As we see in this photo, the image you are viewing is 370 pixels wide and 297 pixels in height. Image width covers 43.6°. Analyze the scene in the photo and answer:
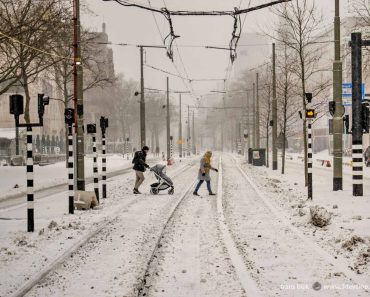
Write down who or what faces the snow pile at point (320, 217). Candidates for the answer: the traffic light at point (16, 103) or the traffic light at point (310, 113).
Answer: the traffic light at point (310, 113)

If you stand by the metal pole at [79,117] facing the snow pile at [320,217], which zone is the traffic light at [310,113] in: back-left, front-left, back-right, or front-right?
front-left

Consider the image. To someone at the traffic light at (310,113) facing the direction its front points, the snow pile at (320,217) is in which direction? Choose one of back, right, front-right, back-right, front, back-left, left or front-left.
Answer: front

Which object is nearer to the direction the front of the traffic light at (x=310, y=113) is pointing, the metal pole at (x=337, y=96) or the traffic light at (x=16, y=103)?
the traffic light

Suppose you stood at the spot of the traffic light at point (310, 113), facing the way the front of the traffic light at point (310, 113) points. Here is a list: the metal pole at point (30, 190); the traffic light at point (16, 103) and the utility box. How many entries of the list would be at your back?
1

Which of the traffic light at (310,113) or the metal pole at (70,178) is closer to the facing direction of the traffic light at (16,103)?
the metal pole

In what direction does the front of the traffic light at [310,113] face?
toward the camera

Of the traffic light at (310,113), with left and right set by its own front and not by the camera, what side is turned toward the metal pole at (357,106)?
left

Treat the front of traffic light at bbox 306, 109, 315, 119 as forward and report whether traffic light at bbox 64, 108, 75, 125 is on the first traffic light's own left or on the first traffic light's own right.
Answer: on the first traffic light's own right

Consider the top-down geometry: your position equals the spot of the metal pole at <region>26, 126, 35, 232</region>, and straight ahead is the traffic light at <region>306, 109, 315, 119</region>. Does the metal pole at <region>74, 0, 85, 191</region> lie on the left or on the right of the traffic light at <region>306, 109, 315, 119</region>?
left

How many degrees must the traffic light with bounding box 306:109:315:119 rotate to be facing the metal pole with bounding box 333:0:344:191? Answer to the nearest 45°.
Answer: approximately 135° to its left
